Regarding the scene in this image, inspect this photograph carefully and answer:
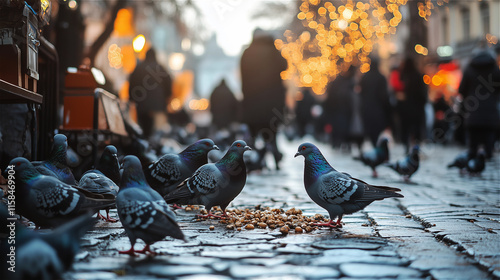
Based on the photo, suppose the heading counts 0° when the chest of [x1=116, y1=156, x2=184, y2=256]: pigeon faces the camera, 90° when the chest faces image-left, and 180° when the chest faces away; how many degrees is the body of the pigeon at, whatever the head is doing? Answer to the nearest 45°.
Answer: approximately 135°

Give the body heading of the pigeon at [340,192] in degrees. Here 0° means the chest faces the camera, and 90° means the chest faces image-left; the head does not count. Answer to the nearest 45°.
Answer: approximately 90°

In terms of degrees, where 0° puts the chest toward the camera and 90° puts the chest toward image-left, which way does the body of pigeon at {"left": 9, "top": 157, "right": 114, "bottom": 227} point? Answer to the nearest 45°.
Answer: approximately 90°

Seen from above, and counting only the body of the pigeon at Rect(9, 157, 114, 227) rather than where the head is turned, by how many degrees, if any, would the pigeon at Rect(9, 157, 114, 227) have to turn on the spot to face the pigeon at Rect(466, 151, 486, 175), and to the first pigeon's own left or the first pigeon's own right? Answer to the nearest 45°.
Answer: approximately 135° to the first pigeon's own right

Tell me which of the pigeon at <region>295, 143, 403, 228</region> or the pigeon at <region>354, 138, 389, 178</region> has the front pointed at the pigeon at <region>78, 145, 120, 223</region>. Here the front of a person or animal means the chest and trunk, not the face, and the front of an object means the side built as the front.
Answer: the pigeon at <region>295, 143, 403, 228</region>

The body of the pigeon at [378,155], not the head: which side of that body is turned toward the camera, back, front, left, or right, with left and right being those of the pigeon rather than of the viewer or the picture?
right

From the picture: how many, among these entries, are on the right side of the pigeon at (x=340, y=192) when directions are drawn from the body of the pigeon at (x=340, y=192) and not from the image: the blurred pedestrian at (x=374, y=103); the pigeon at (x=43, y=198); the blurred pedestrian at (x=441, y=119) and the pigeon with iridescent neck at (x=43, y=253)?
2

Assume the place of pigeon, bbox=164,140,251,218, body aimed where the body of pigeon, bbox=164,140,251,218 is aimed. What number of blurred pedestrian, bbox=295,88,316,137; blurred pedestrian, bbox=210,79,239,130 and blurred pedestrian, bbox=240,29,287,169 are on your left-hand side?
3

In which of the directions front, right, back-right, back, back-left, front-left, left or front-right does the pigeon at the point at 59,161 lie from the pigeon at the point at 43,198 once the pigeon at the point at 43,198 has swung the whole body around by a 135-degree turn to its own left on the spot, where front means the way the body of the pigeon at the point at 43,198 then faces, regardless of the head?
back-left

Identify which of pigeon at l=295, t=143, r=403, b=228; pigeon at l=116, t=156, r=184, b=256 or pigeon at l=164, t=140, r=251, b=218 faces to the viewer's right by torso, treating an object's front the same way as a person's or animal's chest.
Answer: pigeon at l=164, t=140, r=251, b=218

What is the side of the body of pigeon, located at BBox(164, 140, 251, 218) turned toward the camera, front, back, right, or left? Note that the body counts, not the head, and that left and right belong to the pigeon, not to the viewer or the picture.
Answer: right

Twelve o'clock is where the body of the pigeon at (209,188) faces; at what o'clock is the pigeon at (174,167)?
the pigeon at (174,167) is roughly at 8 o'clock from the pigeon at (209,188).
